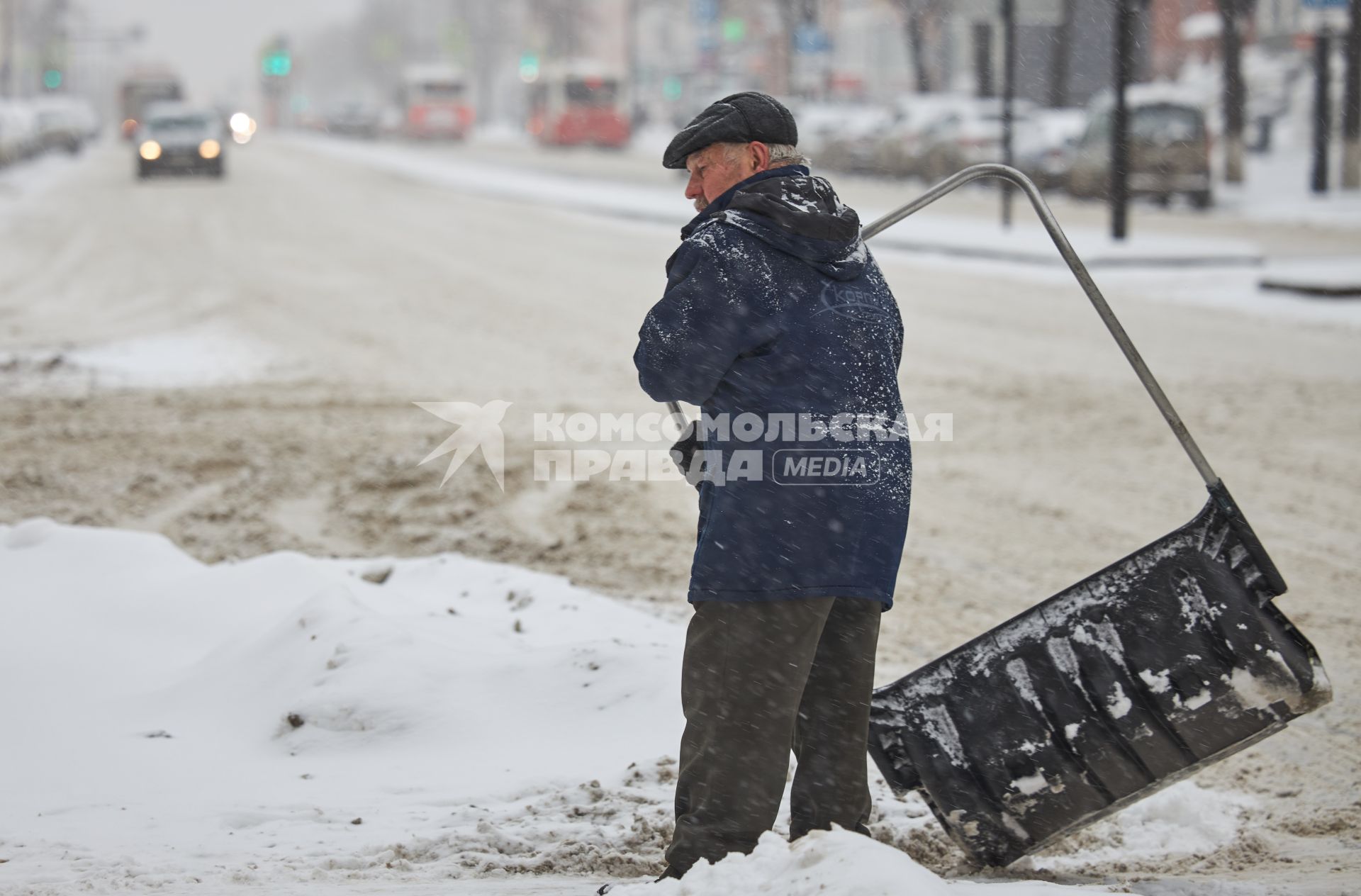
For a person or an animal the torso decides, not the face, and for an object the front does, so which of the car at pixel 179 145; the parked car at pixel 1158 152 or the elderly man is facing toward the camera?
the car

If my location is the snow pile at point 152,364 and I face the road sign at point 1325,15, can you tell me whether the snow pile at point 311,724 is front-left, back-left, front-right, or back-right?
back-right

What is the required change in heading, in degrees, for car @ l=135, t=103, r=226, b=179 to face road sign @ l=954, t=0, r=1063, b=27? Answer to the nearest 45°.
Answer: approximately 45° to its left

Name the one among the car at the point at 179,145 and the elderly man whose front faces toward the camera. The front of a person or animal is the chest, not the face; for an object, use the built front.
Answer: the car

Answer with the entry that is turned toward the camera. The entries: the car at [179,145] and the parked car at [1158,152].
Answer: the car

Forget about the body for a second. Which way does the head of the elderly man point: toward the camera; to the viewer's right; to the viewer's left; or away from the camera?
to the viewer's left

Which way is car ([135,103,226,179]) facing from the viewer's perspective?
toward the camera

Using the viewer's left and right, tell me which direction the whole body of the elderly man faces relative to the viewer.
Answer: facing away from the viewer and to the left of the viewer

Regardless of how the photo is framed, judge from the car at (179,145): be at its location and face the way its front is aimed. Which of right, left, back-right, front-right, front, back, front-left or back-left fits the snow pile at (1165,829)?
front

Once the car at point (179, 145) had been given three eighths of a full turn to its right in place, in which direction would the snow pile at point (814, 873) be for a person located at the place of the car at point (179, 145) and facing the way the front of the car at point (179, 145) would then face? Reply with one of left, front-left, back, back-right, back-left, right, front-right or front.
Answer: back-left

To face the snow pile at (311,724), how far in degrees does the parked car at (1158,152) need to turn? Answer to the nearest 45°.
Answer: approximately 135° to its left

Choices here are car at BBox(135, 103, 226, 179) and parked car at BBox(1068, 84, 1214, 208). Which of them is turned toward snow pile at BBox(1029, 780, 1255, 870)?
the car

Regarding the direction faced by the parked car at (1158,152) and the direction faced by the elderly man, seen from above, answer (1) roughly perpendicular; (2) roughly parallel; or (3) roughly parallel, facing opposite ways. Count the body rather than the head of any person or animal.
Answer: roughly parallel

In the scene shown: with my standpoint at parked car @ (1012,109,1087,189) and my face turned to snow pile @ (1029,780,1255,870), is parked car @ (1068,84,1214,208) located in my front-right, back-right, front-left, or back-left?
front-left

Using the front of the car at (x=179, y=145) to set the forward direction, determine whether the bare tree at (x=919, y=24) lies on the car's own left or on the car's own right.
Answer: on the car's own left

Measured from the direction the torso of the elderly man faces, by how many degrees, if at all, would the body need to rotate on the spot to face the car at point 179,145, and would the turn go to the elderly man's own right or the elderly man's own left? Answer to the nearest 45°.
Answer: approximately 45° to the elderly man's own right
